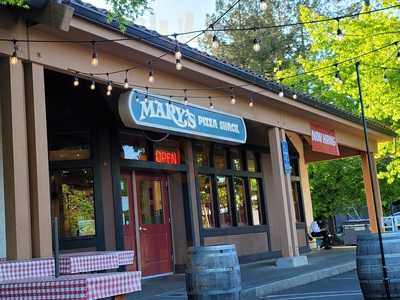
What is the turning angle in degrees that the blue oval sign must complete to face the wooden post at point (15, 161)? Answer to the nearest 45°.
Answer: approximately 90° to its right

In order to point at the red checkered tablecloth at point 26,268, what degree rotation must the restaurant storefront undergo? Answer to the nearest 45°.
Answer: approximately 45° to its right

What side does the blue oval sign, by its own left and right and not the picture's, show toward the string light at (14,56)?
right

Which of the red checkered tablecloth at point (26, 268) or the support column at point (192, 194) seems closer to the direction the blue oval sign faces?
the red checkered tablecloth

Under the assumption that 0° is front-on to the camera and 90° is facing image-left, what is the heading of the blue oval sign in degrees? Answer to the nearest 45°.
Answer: approximately 315°

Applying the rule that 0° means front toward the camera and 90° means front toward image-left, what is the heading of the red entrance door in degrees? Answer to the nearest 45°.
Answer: approximately 315°

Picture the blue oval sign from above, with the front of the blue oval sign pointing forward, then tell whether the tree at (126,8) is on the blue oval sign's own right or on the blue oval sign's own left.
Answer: on the blue oval sign's own right
